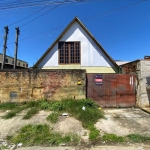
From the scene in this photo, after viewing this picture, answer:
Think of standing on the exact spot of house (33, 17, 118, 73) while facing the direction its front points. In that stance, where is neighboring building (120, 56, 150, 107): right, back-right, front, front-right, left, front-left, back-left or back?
front-left

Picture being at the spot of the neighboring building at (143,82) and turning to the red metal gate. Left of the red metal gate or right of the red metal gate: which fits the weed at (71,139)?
left

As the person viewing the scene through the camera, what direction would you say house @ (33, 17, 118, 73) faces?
facing the viewer

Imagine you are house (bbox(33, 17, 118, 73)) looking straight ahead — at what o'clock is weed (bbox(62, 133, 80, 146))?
The weed is roughly at 12 o'clock from the house.

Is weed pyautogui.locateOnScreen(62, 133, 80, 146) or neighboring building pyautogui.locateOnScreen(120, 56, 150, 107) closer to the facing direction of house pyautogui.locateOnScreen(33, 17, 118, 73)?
the weed

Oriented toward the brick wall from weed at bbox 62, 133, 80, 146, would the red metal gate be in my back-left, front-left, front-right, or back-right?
front-right

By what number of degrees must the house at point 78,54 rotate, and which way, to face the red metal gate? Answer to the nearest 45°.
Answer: approximately 45° to its left

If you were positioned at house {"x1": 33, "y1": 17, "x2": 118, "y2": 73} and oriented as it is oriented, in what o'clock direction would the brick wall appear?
The brick wall is roughly at 1 o'clock from the house.
